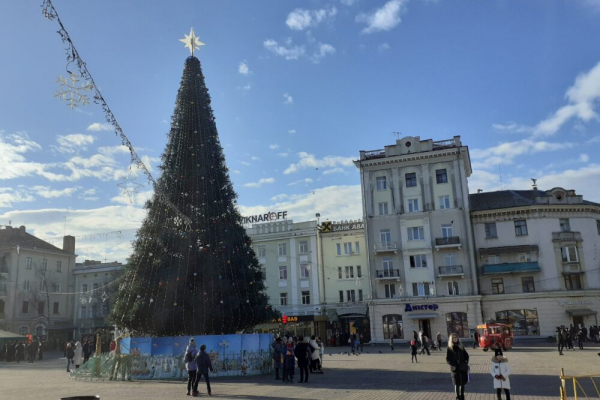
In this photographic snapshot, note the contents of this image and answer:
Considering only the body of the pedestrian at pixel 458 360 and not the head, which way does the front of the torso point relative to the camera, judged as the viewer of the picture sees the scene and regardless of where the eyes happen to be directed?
toward the camera

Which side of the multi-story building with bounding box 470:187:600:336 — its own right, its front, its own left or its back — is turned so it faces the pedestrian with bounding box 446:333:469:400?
front

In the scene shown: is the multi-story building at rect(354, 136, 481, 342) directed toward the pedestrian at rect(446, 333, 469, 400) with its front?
yes

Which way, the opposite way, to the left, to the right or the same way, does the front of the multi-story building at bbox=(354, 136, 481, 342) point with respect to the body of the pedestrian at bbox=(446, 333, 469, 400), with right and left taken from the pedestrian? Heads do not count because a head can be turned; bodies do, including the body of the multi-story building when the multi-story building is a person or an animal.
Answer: the same way

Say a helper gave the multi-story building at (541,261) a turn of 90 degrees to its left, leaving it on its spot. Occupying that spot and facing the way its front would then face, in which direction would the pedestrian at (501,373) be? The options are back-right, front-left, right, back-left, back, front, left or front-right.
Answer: right

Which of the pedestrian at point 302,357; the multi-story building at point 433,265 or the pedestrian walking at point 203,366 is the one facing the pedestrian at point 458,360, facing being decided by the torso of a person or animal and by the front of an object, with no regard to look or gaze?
the multi-story building

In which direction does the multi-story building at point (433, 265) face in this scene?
toward the camera

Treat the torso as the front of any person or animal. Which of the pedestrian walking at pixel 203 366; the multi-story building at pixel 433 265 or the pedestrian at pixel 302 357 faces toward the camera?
the multi-story building

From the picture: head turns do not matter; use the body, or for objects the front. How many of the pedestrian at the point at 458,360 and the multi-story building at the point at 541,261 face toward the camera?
2

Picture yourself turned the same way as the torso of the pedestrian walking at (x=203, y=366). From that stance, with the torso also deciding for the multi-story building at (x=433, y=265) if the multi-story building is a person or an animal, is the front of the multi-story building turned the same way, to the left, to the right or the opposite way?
the opposite way

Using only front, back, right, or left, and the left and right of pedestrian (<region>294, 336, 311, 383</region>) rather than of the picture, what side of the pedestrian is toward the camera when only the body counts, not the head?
back
